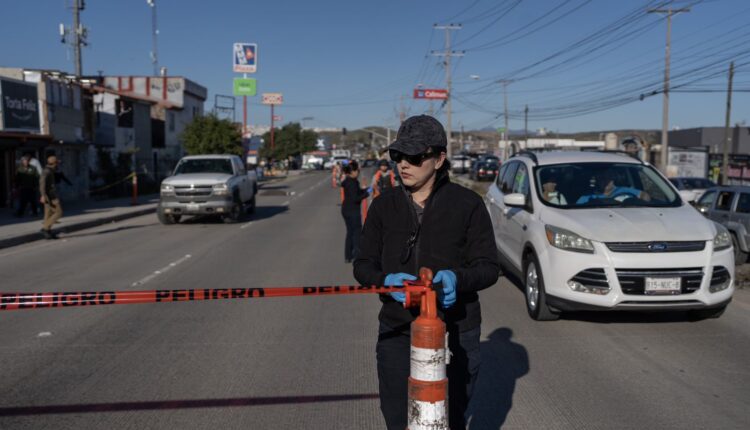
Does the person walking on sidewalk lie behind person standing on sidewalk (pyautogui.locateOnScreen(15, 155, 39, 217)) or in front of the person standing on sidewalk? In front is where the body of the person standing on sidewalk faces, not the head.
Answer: in front

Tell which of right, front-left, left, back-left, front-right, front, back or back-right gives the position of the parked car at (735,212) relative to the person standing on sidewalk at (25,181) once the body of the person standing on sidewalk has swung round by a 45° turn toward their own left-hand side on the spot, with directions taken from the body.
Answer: front

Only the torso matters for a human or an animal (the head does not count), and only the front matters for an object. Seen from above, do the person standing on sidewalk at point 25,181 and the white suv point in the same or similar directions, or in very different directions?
same or similar directions

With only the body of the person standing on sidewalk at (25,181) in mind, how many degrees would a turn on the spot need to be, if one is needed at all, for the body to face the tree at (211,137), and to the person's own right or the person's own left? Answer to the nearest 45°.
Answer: approximately 135° to the person's own left

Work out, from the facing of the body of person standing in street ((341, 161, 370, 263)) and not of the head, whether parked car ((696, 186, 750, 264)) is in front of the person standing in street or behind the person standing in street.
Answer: in front

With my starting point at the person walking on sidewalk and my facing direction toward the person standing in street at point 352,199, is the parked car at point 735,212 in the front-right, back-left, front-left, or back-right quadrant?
front-left

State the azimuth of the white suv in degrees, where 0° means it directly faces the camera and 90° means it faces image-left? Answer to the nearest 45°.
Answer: approximately 315°

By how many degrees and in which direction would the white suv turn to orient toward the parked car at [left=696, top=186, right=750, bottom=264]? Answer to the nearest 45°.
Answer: approximately 135° to its left

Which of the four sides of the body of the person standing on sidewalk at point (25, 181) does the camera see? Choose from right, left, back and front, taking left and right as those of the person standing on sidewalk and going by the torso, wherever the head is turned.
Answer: front
